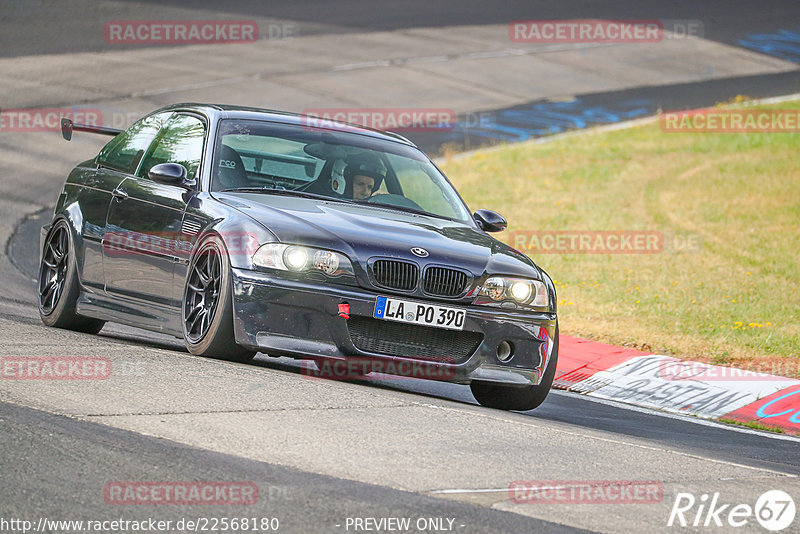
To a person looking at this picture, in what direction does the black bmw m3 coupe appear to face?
facing the viewer and to the right of the viewer
